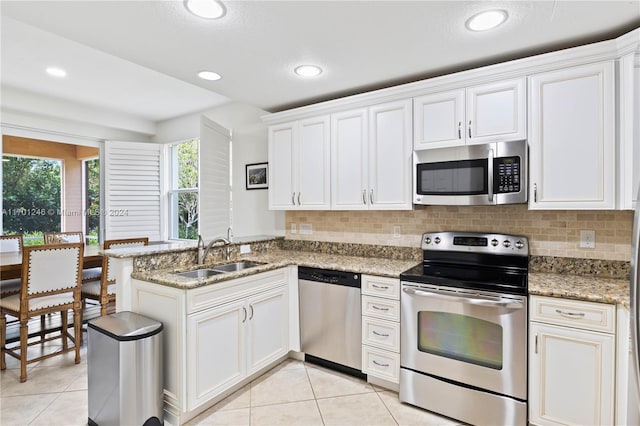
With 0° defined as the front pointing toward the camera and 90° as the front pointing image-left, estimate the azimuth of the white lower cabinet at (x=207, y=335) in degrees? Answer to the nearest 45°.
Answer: approximately 315°

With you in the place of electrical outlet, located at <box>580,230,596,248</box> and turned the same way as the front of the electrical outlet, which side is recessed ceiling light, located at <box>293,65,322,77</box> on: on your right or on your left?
on your right

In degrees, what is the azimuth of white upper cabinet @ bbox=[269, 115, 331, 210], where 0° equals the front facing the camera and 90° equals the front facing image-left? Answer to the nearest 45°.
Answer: approximately 45°

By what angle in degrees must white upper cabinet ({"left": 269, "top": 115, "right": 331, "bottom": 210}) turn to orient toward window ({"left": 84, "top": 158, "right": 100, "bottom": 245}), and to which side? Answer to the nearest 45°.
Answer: approximately 90° to its right

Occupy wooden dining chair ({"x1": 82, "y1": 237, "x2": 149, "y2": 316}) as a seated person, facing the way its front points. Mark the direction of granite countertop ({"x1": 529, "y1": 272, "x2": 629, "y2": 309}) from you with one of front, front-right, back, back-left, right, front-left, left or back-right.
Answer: back

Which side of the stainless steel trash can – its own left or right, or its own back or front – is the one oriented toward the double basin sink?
left

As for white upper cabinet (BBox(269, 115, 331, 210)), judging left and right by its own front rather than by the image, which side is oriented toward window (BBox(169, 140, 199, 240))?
right
